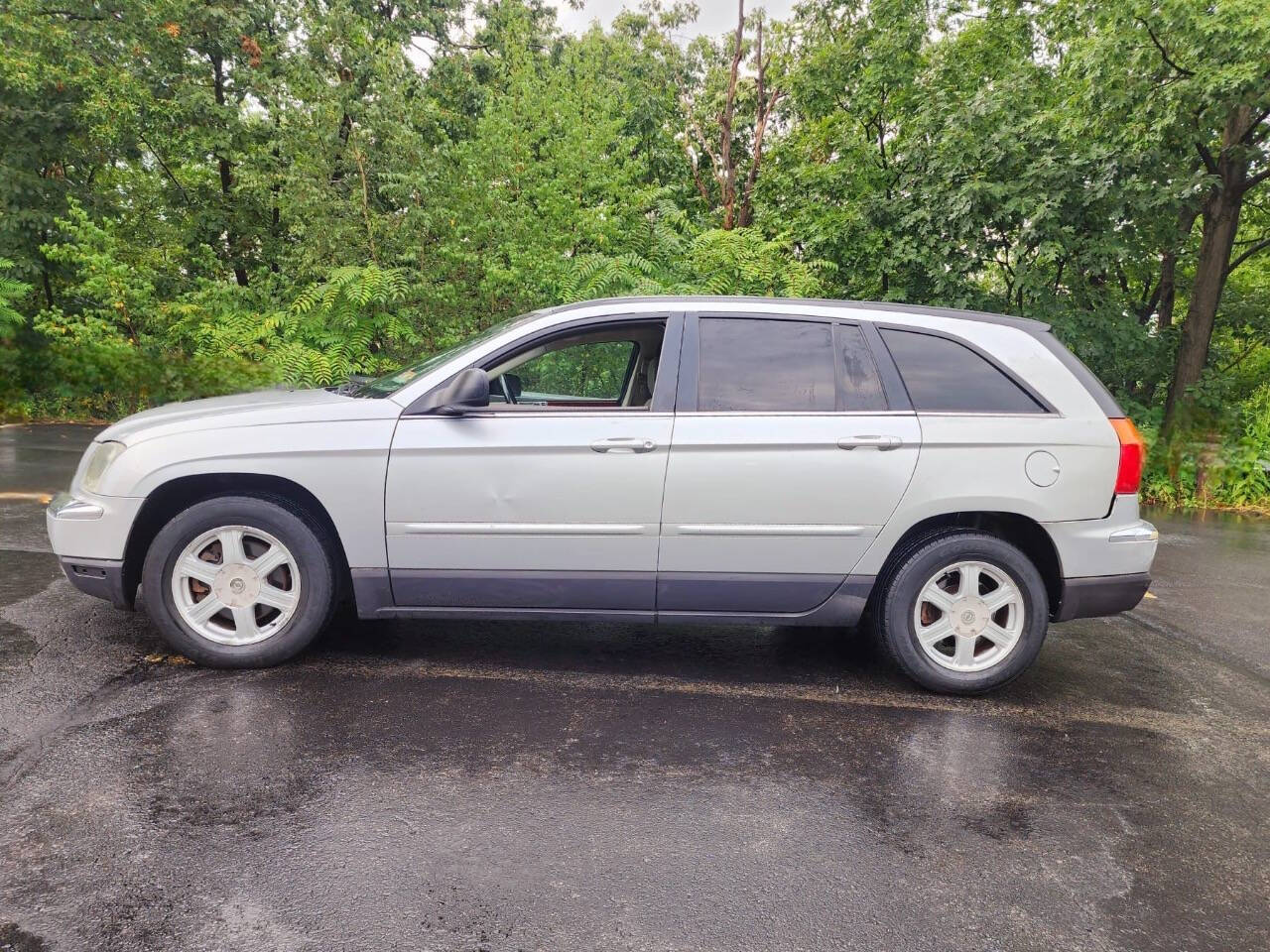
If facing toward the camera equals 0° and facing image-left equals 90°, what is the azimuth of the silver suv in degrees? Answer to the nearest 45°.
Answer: approximately 90°
